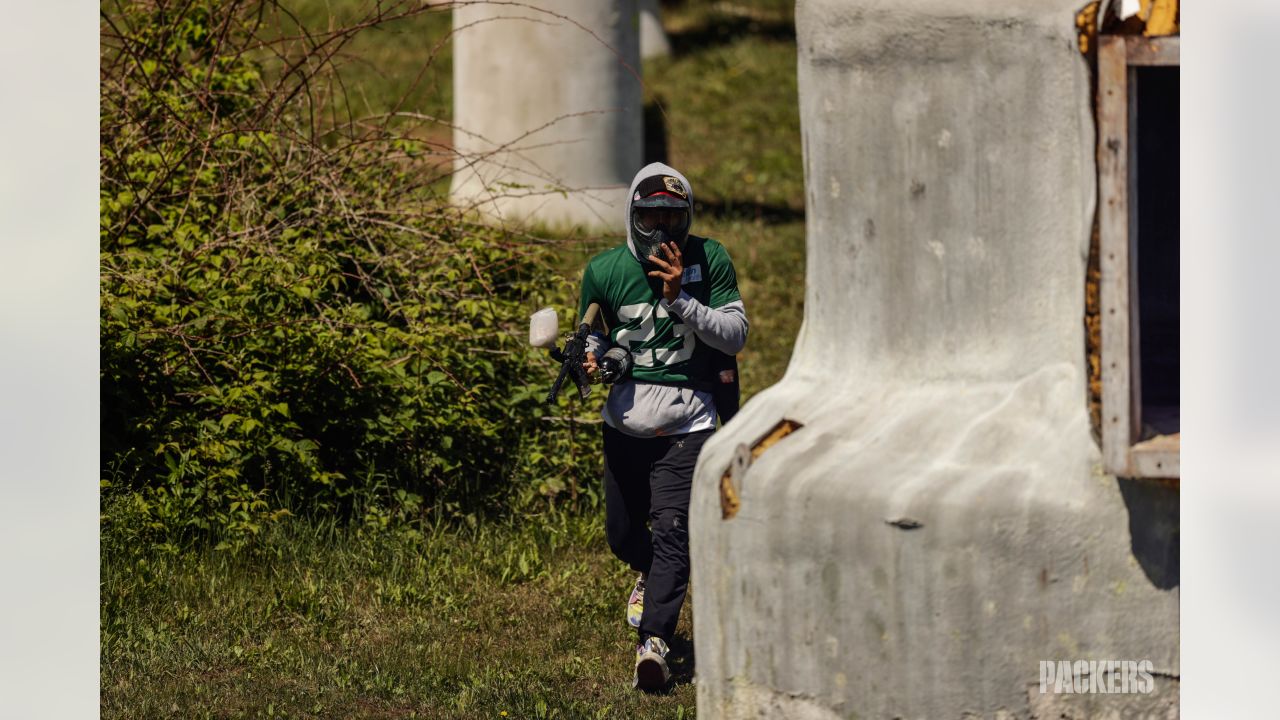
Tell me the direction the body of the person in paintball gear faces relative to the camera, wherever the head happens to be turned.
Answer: toward the camera

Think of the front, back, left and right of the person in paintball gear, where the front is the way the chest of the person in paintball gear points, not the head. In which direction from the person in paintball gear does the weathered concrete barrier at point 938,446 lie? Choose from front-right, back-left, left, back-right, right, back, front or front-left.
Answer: front-left

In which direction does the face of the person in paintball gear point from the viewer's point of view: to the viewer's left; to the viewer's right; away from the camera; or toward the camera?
toward the camera

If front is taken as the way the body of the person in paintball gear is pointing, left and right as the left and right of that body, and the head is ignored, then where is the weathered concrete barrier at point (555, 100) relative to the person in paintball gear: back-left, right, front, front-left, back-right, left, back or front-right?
back

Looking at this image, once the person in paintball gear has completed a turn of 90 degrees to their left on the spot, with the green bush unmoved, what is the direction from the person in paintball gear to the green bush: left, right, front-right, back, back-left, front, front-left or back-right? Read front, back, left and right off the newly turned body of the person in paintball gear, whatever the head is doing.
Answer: back-left
